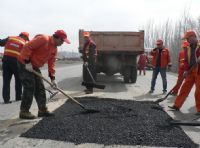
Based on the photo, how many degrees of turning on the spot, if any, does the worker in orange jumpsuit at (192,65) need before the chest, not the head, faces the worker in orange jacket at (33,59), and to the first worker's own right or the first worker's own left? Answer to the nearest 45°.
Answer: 0° — they already face them

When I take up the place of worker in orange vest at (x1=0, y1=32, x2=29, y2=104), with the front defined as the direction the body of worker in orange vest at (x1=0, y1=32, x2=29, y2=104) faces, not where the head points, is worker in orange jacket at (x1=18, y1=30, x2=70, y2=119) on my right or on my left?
on my right

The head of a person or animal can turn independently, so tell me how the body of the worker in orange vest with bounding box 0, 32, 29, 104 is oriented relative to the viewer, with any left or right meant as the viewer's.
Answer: facing away from the viewer and to the right of the viewer

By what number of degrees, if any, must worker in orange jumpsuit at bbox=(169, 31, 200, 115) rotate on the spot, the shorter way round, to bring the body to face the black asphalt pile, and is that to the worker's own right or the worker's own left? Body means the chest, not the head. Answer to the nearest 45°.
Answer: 0° — they already face it

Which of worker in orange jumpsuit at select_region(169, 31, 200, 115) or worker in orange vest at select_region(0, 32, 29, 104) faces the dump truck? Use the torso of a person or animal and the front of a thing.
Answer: worker in orange vest at select_region(0, 32, 29, 104)

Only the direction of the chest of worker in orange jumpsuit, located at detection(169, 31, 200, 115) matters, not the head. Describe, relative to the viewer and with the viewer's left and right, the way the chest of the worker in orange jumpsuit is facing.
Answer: facing the viewer and to the left of the viewer

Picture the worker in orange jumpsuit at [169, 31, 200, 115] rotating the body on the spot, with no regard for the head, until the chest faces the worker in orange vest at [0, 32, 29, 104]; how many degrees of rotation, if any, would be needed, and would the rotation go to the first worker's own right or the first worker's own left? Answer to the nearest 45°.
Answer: approximately 45° to the first worker's own right

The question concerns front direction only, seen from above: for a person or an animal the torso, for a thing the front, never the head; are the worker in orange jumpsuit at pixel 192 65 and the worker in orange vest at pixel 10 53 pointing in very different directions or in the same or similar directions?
very different directions

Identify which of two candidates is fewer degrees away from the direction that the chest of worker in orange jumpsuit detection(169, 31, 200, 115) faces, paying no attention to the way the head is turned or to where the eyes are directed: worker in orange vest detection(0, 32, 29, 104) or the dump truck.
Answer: the worker in orange vest

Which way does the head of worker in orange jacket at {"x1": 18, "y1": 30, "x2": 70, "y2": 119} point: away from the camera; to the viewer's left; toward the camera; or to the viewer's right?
to the viewer's right

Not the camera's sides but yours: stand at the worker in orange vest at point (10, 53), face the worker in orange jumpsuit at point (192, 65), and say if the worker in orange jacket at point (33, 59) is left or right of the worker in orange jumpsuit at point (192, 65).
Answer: right

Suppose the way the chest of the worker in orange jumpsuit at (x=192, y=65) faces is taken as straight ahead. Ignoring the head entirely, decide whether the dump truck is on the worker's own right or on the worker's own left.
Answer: on the worker's own right

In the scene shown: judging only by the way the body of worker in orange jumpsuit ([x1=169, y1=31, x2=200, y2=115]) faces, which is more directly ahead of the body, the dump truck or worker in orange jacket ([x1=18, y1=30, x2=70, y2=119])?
the worker in orange jacket

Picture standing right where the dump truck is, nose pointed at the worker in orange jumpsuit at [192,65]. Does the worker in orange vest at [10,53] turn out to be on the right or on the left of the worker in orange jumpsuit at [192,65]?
right
